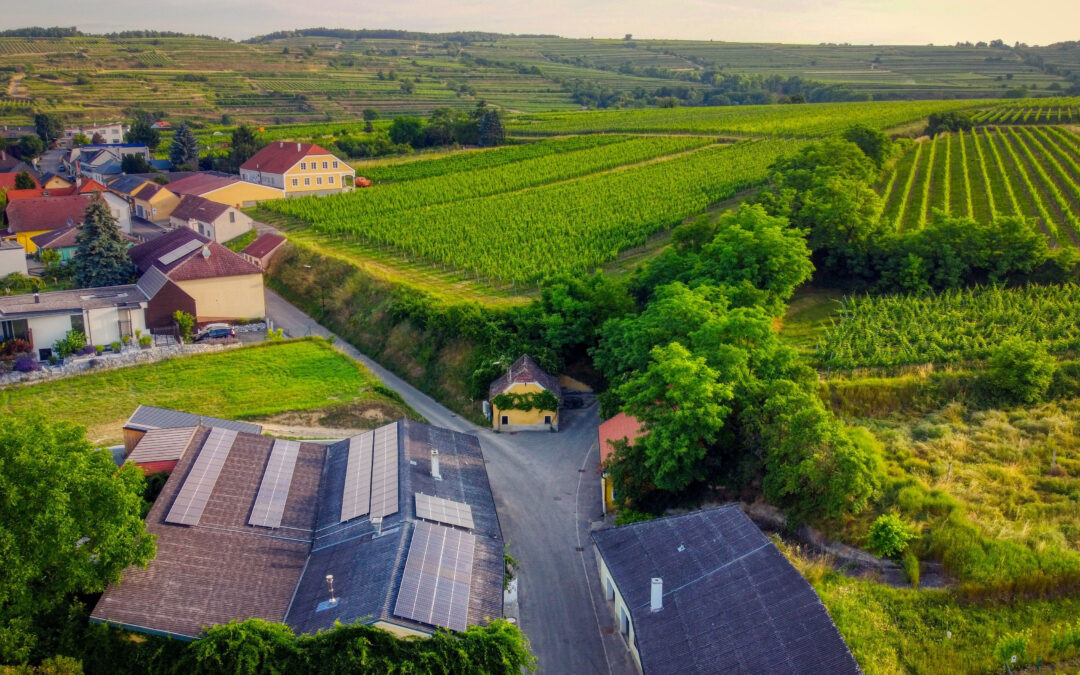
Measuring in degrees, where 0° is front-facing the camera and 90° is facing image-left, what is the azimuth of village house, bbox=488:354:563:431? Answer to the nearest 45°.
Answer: approximately 0°

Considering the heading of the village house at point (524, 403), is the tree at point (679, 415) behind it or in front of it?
in front

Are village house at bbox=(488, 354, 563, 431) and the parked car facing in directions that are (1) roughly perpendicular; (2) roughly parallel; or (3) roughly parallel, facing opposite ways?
roughly perpendicular

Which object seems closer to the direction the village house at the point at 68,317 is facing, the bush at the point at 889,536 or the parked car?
the bush

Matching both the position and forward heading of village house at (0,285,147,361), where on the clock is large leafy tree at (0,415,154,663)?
The large leafy tree is roughly at 12 o'clock from the village house.

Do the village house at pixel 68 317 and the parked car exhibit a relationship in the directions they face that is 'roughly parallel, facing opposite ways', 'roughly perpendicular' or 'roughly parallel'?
roughly perpendicular

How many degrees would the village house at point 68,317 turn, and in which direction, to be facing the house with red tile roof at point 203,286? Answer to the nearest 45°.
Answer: approximately 135° to its left

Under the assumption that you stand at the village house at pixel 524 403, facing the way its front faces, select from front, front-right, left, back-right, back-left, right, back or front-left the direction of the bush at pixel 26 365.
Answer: right

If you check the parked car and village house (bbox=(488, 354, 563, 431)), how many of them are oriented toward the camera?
1

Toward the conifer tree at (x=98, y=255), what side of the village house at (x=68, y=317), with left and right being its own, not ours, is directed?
back
